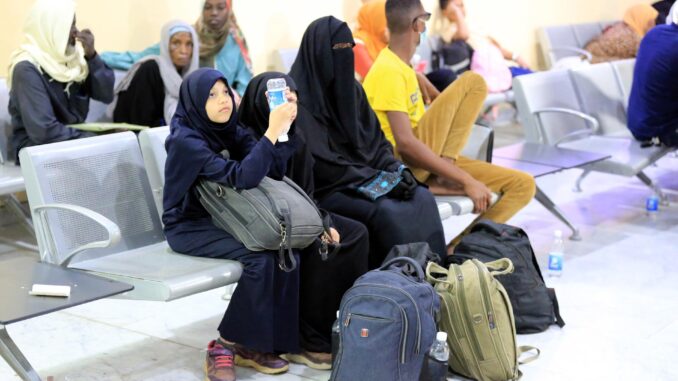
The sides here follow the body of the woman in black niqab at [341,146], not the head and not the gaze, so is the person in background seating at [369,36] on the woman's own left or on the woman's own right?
on the woman's own left

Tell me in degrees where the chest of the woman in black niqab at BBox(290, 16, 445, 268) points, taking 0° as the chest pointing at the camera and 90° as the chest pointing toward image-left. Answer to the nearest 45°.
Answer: approximately 315°

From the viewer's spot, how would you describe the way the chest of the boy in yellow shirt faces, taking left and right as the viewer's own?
facing to the right of the viewer

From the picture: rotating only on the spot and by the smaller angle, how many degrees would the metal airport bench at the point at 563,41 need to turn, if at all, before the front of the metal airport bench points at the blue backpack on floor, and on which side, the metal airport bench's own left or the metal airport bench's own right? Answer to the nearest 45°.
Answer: approximately 45° to the metal airport bench's own right

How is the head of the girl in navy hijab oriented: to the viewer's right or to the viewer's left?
to the viewer's right

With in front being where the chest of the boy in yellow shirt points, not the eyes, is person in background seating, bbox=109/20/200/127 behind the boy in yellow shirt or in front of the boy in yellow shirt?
behind

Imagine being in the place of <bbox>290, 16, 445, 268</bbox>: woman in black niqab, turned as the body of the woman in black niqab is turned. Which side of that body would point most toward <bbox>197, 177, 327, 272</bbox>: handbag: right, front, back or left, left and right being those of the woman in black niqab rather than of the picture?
right

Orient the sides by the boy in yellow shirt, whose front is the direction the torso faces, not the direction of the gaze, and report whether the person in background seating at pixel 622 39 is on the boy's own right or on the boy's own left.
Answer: on the boy's own left

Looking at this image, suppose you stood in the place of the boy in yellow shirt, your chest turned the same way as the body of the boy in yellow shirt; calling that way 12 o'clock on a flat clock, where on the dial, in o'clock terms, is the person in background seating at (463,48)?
The person in background seating is roughly at 9 o'clock from the boy in yellow shirt.
